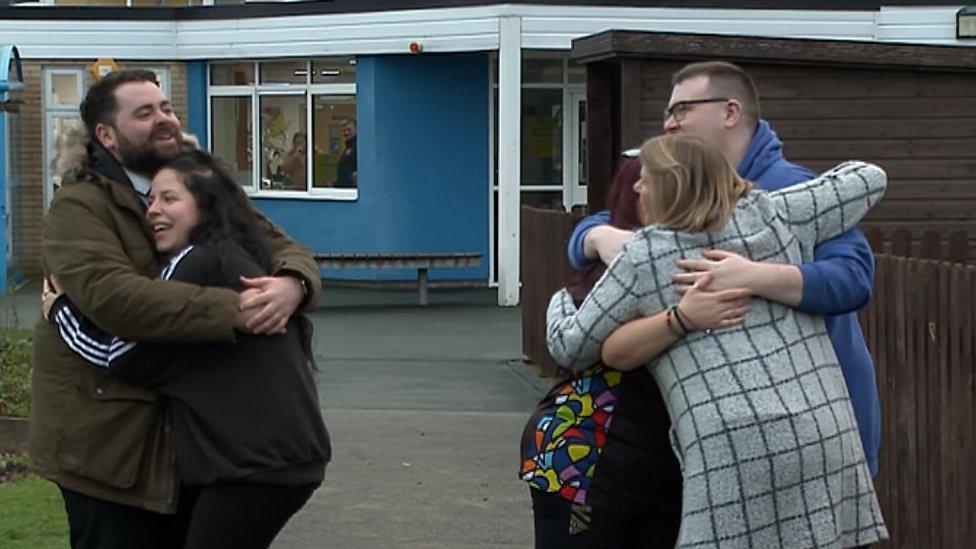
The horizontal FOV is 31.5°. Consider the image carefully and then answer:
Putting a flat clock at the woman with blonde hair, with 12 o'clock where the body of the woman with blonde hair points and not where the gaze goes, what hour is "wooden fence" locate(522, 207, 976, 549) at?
The wooden fence is roughly at 2 o'clock from the woman with blonde hair.

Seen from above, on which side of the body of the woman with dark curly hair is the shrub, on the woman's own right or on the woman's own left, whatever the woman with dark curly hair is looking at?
on the woman's own right

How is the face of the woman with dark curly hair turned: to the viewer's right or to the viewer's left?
to the viewer's left

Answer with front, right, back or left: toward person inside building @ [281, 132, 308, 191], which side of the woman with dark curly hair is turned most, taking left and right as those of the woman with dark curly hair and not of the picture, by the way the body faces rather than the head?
right

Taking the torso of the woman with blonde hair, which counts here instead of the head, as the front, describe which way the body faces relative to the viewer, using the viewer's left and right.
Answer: facing away from the viewer and to the left of the viewer

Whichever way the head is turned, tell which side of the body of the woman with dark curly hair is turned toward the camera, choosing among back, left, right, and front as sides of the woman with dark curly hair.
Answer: left

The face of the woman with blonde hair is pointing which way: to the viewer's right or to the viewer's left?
to the viewer's left

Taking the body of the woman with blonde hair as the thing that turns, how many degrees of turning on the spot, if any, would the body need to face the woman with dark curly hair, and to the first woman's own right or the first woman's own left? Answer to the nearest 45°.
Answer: approximately 45° to the first woman's own left

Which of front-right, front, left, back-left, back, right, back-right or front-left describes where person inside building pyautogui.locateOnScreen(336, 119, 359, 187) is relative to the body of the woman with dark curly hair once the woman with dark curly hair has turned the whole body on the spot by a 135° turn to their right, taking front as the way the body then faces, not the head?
front-left

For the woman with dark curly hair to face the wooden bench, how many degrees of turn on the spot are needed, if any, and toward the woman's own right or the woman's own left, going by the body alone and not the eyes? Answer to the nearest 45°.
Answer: approximately 90° to the woman's own right
